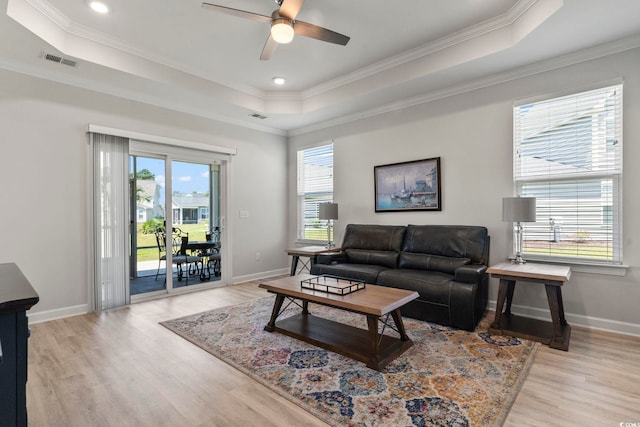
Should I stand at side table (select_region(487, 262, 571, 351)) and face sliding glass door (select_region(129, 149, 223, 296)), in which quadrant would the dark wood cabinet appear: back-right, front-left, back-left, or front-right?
front-left

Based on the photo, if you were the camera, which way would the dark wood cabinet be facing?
facing to the right of the viewer

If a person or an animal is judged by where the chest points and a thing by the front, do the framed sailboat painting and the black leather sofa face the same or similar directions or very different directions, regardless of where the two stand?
same or similar directions

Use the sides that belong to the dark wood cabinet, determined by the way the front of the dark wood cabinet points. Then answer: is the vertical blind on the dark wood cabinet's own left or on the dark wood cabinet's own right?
on the dark wood cabinet's own left

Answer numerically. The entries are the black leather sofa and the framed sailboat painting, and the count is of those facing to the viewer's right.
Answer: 0

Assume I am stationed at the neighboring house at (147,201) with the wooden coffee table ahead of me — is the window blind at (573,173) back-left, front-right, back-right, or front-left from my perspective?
front-left

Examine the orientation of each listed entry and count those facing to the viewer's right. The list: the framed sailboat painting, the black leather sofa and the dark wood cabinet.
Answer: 1

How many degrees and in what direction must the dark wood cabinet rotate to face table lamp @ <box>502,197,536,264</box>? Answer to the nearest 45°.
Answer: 0° — it already faces it

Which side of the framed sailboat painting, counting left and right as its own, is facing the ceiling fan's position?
front

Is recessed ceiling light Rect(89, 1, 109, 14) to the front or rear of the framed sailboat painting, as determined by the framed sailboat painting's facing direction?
to the front

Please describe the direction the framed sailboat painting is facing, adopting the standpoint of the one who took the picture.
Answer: facing the viewer and to the left of the viewer

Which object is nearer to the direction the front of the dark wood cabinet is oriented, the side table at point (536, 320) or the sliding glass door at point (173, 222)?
the side table

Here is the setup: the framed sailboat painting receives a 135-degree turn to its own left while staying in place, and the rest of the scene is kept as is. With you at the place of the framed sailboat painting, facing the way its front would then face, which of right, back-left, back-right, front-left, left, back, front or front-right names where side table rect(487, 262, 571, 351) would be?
front-right

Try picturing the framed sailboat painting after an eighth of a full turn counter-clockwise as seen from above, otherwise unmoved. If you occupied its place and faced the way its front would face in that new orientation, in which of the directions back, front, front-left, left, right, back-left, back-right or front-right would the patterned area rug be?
front

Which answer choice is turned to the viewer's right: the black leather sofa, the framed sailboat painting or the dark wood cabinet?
the dark wood cabinet

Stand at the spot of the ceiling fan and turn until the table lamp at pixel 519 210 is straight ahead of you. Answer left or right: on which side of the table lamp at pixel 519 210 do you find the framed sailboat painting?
left
